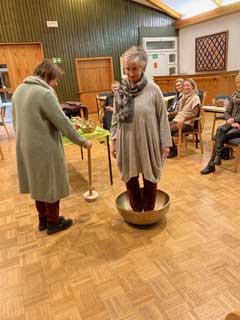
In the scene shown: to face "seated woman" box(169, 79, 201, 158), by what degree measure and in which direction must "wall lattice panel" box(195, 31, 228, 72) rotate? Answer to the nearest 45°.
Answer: approximately 45° to its left

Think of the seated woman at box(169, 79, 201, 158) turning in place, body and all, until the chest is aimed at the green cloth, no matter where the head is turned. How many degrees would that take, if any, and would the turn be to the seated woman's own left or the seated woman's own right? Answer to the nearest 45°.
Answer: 0° — they already face it

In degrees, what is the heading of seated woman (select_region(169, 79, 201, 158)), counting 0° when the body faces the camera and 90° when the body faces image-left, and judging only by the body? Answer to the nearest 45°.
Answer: approximately 45°

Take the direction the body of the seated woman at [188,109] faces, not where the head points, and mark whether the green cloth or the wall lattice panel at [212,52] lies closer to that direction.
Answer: the green cloth

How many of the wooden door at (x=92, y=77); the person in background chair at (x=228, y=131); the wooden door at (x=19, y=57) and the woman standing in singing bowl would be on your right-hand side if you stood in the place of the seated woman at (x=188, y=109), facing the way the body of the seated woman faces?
2

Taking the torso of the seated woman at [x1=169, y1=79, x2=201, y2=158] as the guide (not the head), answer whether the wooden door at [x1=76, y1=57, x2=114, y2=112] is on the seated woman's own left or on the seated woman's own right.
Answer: on the seated woman's own right

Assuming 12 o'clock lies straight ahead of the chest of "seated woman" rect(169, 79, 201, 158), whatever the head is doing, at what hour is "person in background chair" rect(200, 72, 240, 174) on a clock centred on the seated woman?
The person in background chair is roughly at 9 o'clock from the seated woman.

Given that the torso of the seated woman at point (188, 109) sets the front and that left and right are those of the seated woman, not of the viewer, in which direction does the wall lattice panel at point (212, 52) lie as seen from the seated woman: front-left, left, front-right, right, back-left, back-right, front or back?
back-right

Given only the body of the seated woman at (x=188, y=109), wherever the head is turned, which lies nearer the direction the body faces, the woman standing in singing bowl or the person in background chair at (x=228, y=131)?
the woman standing in singing bowl
